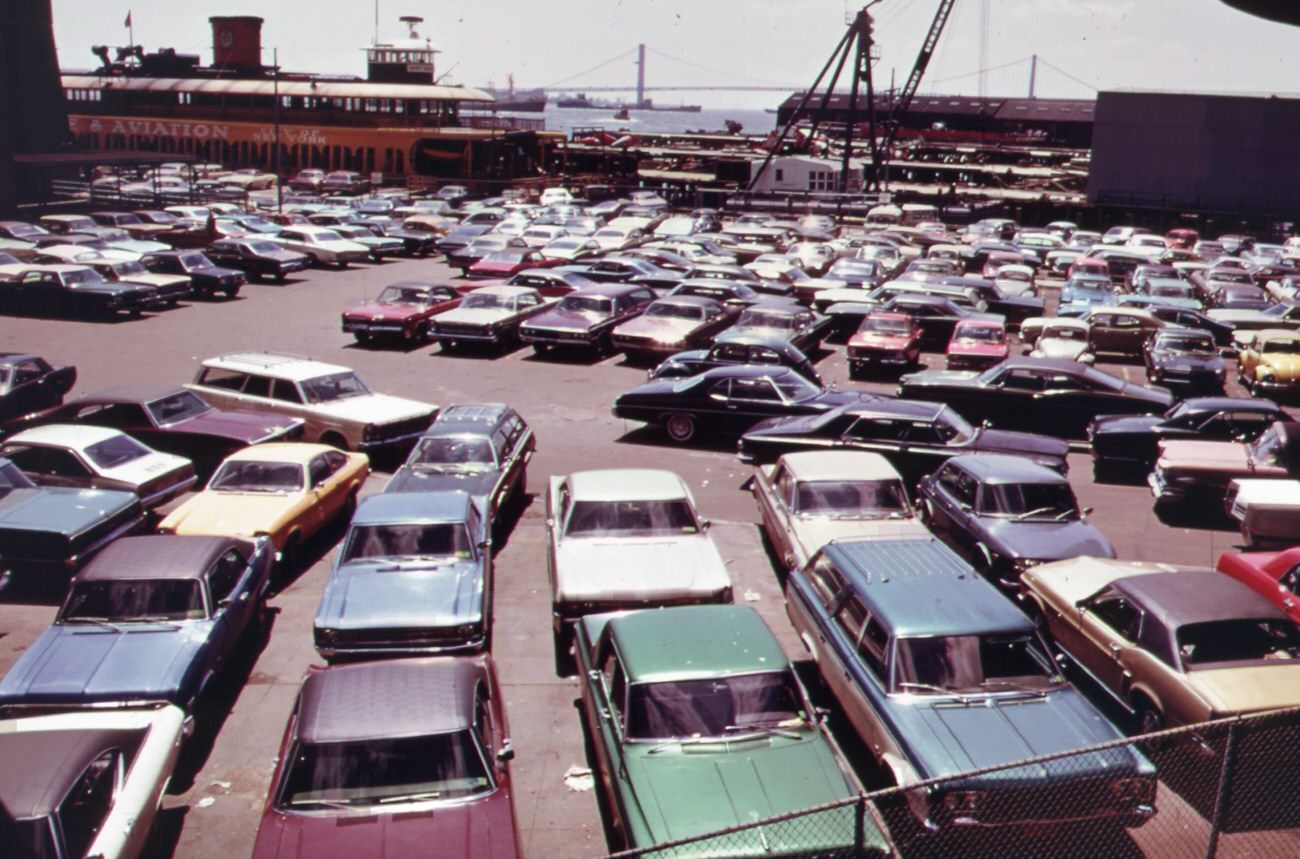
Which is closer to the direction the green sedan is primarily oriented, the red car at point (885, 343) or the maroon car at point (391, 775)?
the maroon car

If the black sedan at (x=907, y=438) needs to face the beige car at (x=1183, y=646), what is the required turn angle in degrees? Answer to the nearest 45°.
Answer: approximately 90° to its right

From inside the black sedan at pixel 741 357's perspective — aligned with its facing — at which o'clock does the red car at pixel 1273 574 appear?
The red car is roughly at 8 o'clock from the black sedan.

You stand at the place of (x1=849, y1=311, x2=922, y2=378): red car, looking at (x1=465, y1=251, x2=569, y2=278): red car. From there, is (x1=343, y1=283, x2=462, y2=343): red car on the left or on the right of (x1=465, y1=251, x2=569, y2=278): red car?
left

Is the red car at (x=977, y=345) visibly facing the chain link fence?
yes

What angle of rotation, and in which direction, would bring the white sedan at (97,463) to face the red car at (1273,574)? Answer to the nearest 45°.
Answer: approximately 180°

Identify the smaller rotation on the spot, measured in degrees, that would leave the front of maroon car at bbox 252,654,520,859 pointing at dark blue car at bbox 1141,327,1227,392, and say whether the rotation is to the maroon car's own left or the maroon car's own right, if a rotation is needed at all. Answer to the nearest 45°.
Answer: approximately 135° to the maroon car's own left

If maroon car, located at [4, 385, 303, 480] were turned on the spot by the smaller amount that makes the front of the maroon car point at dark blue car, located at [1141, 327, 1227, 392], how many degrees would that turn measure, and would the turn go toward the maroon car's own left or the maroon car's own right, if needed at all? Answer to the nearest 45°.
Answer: approximately 45° to the maroon car's own left

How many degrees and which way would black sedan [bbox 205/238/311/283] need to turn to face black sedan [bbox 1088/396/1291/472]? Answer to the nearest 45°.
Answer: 0° — it already faces it

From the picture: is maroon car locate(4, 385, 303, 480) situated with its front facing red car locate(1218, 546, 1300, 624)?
yes

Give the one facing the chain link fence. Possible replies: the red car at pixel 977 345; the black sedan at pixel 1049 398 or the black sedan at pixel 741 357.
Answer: the red car

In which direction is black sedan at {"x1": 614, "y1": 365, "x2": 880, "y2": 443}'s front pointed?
to the viewer's right

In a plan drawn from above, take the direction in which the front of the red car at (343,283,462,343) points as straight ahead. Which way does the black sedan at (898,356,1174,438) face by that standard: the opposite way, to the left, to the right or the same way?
to the right
